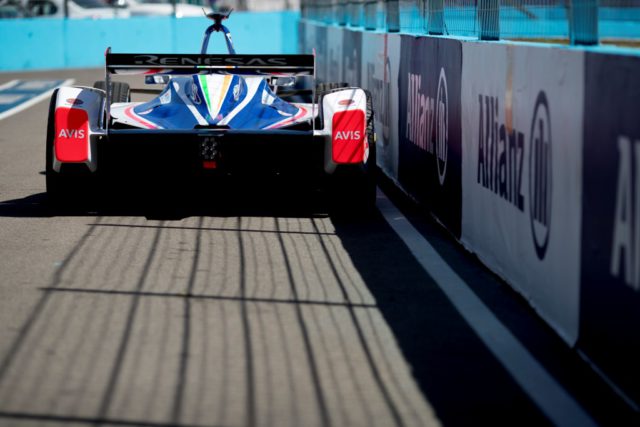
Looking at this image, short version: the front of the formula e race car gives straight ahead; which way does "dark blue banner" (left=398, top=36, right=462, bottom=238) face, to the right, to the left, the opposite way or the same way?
to the left

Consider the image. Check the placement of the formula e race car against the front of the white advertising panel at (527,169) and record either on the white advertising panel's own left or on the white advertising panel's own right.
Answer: on the white advertising panel's own right

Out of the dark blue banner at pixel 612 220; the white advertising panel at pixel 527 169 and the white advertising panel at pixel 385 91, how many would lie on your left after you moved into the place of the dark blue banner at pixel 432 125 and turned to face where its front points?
2

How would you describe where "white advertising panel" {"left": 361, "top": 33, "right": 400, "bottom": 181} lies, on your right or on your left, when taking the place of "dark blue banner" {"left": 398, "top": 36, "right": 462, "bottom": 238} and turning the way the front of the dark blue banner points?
on your right

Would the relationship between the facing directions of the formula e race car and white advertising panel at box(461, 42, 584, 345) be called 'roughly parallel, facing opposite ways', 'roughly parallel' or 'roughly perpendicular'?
roughly perpendicular

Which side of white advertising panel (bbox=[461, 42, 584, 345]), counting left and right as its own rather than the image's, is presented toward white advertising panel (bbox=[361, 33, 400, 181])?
right

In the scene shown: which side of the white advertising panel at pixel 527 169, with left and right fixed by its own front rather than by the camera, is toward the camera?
left

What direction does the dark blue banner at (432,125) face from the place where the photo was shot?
facing to the left of the viewer

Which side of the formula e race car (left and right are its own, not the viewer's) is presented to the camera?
back

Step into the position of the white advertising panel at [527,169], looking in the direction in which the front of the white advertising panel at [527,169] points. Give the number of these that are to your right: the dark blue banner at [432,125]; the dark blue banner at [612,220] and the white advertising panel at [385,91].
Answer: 2

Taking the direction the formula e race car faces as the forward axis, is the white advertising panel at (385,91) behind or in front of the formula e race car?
in front

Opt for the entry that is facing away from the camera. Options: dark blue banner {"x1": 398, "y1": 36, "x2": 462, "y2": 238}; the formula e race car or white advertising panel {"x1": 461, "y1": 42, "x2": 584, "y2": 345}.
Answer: the formula e race car
